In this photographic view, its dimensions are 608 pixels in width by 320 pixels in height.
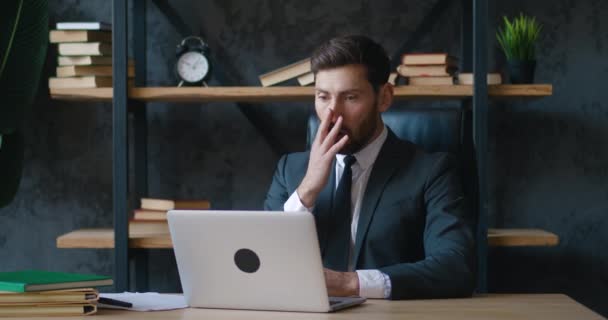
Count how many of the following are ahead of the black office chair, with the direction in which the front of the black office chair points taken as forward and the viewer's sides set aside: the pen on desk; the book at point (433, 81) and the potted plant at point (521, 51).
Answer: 1

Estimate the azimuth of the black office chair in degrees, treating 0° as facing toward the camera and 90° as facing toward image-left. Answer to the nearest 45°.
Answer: approximately 45°

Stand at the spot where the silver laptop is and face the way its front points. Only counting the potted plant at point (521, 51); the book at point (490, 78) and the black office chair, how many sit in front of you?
3

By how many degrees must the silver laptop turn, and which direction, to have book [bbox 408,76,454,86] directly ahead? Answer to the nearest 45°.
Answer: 0° — it already faces it

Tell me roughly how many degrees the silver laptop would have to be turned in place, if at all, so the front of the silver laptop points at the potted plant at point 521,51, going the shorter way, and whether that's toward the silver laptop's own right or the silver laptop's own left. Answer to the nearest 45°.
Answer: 0° — it already faces it

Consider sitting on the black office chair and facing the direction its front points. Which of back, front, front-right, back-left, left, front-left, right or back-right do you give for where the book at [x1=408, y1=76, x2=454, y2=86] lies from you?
back-right

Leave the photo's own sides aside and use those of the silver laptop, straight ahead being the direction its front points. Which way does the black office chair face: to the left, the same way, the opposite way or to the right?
the opposite way

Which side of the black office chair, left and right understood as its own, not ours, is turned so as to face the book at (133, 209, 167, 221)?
right

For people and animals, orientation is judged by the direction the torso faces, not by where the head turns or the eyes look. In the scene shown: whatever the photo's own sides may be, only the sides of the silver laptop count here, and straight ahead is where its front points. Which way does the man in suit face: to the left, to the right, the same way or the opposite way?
the opposite way

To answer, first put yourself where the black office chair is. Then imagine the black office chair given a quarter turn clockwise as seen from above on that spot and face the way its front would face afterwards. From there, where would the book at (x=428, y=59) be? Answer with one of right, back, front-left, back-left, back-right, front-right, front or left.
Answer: front-right

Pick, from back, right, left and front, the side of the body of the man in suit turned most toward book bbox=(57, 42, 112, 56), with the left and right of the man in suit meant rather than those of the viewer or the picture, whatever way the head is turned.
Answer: right
